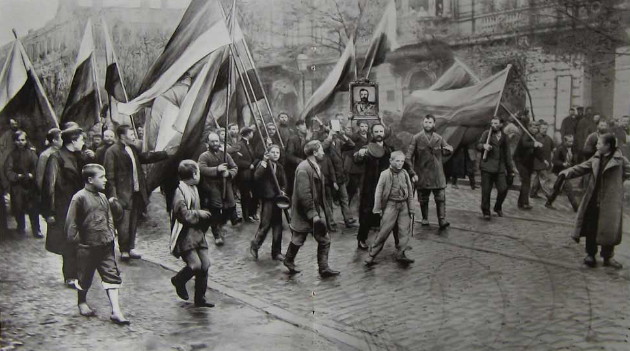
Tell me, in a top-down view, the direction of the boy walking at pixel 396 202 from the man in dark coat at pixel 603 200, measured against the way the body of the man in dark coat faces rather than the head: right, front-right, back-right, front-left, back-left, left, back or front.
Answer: front-right

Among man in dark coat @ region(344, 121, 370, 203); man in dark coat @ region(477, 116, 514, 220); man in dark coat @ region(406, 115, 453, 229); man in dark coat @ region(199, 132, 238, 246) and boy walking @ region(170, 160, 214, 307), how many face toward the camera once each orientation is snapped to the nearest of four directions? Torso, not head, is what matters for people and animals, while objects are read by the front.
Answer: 4

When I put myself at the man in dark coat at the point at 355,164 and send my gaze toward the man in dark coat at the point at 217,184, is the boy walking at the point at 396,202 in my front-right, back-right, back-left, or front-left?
back-left

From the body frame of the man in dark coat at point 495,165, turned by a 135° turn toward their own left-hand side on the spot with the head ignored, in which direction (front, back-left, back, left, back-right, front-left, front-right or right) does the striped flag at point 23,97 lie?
back-left

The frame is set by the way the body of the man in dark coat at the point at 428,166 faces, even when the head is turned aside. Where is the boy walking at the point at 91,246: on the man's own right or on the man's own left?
on the man's own right
